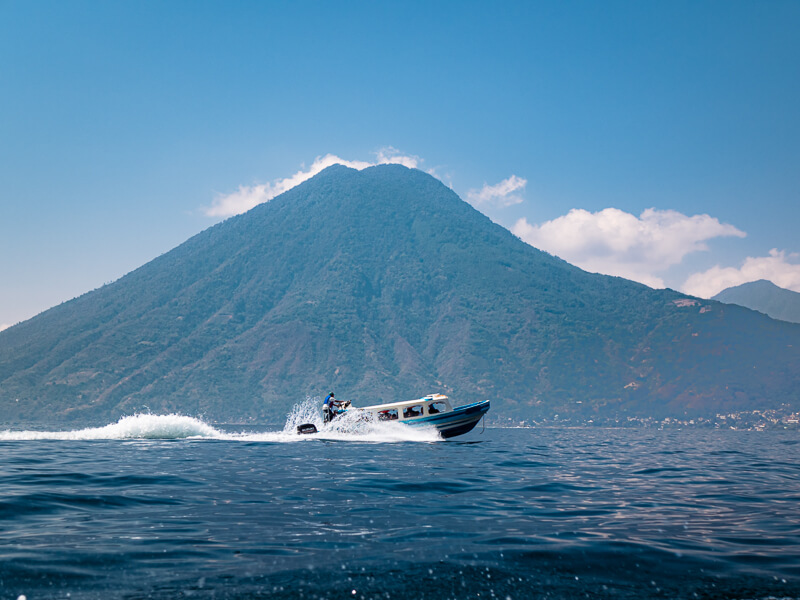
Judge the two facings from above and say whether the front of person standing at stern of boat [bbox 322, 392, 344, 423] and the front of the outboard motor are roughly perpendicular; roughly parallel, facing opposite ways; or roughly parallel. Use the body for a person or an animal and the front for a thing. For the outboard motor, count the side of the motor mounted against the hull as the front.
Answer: roughly parallel

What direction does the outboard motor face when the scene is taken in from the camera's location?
facing to the right of the viewer

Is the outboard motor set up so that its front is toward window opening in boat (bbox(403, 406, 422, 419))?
yes

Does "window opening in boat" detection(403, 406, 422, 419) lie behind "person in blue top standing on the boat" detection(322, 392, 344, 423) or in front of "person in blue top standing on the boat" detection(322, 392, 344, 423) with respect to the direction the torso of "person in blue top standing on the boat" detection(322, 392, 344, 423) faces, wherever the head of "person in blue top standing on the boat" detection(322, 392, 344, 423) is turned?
in front

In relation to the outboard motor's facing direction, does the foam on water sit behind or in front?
behind

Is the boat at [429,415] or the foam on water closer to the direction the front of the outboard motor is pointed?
the boat

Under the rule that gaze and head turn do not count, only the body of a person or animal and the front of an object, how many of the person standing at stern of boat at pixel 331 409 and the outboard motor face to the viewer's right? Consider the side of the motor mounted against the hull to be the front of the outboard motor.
2

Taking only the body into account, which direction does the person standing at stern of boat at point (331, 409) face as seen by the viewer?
to the viewer's right

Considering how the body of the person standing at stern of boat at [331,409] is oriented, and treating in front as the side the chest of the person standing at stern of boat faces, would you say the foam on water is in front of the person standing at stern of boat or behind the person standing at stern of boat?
behind
